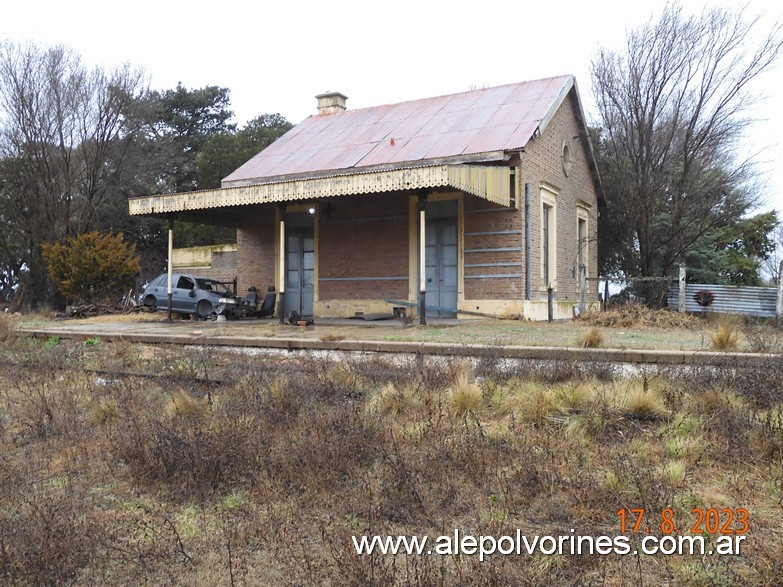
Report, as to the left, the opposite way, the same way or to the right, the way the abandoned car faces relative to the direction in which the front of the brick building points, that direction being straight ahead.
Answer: to the left

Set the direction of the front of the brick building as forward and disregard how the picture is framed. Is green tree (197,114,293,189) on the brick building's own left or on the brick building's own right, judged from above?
on the brick building's own right

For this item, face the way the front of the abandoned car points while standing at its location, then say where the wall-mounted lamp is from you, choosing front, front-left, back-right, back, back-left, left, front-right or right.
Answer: front-left

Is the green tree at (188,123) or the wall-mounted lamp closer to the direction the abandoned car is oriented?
the wall-mounted lamp

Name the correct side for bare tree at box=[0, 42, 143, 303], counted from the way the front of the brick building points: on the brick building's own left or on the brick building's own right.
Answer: on the brick building's own right

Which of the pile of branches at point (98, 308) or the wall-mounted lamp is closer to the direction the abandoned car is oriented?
the wall-mounted lamp

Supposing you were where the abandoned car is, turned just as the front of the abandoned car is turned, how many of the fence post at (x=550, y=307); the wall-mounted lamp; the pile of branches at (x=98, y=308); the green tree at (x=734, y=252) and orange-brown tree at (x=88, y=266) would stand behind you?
2

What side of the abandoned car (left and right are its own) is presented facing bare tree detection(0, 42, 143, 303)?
back

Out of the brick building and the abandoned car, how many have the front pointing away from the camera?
0

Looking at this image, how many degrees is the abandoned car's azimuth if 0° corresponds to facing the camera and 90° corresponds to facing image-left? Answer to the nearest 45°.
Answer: approximately 315°

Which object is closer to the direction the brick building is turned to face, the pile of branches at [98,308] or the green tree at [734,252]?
the pile of branches

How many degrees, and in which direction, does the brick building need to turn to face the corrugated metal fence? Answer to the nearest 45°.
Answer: approximately 135° to its left
